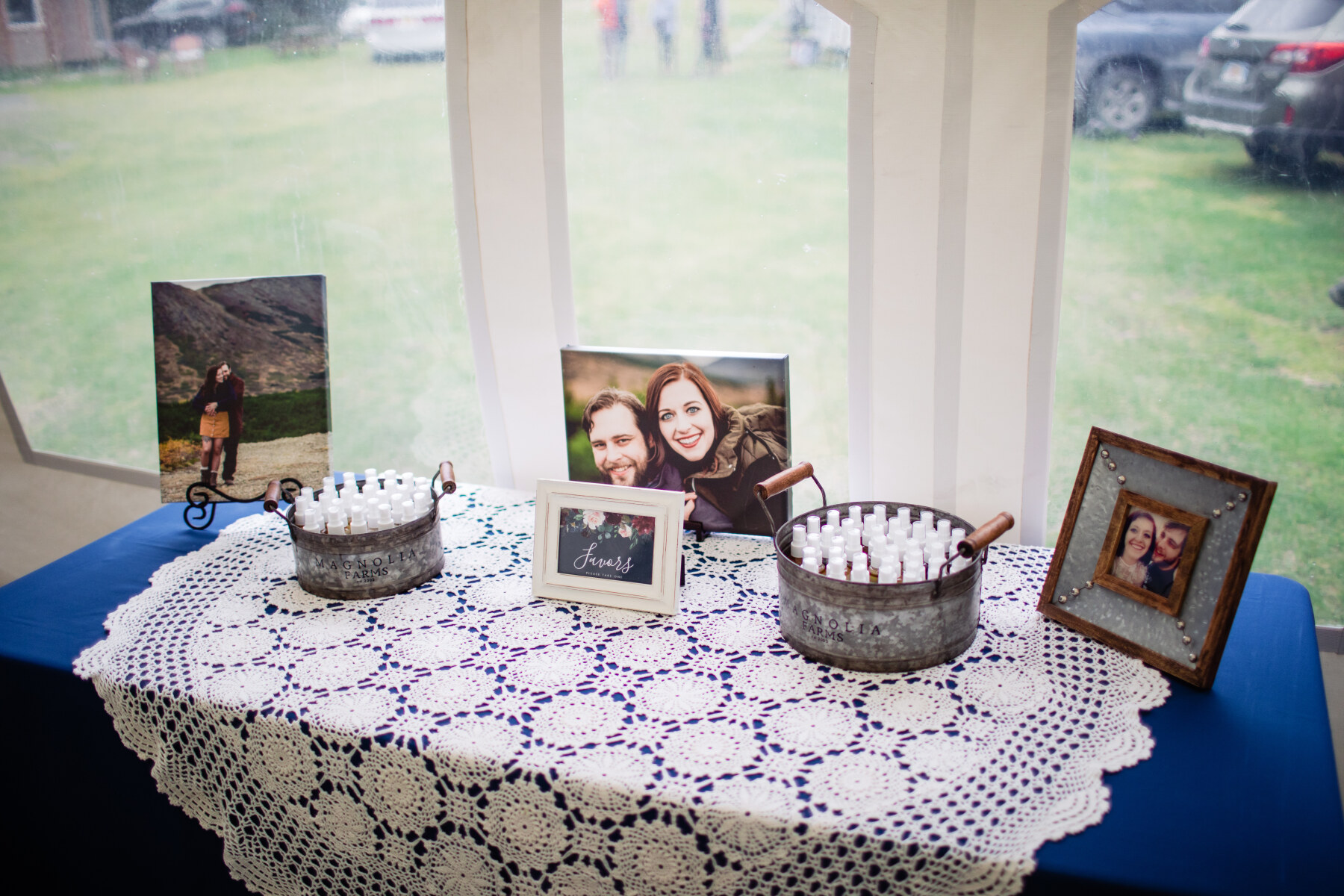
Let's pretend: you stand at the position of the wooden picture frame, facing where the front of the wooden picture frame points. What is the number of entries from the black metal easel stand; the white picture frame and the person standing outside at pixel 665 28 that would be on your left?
0

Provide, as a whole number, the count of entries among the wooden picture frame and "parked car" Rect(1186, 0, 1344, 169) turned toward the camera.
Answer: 1

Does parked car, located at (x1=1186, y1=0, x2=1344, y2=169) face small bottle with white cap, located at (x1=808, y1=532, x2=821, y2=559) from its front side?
no

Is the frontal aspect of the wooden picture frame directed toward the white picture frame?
no

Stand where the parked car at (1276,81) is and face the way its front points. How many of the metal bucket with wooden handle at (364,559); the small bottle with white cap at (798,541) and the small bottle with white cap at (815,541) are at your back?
3

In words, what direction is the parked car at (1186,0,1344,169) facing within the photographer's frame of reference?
facing away from the viewer and to the right of the viewer

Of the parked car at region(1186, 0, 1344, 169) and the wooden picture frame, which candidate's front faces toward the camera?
the wooden picture frame

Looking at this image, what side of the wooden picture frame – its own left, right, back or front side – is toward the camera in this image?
front

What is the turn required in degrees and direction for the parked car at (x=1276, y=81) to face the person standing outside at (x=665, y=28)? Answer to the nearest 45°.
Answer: approximately 135° to its left

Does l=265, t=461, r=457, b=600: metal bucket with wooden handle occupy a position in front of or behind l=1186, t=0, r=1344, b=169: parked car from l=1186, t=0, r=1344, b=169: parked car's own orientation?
behind

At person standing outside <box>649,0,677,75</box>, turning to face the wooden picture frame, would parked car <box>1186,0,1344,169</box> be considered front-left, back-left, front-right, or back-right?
front-left
